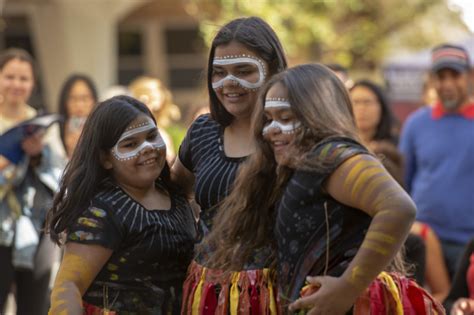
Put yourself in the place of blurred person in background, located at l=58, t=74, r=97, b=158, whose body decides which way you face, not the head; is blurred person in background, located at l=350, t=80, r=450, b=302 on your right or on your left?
on your left

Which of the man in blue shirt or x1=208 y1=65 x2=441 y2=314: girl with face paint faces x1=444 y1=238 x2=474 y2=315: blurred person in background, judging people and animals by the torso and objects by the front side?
the man in blue shirt

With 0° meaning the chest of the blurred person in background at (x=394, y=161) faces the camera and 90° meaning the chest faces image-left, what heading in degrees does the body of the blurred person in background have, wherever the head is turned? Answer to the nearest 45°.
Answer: approximately 45°

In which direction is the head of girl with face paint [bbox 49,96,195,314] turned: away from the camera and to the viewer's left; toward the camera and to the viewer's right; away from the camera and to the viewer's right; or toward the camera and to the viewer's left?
toward the camera and to the viewer's right

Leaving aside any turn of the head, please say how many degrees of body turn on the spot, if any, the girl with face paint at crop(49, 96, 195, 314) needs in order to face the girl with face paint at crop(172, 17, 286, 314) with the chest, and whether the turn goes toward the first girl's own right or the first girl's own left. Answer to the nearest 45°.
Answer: approximately 45° to the first girl's own left

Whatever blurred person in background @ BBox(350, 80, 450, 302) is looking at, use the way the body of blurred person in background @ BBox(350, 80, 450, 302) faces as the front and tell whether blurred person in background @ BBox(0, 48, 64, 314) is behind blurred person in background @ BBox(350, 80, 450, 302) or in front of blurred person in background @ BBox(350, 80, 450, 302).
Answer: in front

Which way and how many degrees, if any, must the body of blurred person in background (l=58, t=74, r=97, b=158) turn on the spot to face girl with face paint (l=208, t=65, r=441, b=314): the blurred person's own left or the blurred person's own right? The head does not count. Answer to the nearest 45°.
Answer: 0° — they already face them

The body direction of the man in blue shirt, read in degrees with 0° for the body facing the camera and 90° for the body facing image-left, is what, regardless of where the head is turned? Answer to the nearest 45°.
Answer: approximately 0°

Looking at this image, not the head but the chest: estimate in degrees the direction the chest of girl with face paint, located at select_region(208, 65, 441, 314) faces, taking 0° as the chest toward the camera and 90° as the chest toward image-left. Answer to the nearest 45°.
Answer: approximately 45°
